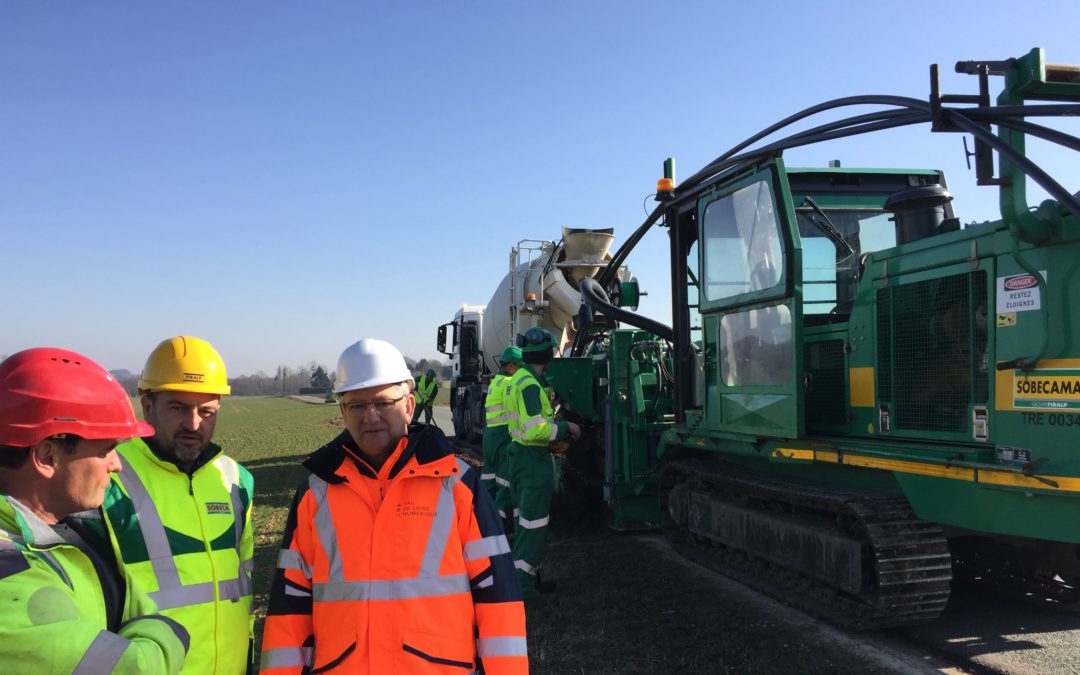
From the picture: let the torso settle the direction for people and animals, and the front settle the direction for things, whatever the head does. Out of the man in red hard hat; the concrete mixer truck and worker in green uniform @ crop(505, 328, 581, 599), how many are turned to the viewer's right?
2

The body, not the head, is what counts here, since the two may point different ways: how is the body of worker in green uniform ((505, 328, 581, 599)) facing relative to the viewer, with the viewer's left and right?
facing to the right of the viewer

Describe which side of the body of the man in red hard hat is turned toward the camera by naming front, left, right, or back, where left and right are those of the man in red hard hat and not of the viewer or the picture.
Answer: right

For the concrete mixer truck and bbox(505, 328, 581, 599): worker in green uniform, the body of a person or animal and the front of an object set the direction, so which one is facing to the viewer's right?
the worker in green uniform

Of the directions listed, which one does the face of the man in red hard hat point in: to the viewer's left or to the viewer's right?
to the viewer's right

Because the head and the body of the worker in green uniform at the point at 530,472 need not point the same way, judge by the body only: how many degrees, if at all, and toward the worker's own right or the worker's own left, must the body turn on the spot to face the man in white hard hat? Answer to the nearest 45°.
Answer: approximately 90° to the worker's own right

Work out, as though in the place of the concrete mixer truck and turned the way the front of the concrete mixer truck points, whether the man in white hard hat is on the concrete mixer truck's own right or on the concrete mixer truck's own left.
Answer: on the concrete mixer truck's own left

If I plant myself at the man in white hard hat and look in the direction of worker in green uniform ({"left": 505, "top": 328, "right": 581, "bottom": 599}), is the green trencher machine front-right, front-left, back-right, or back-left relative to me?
front-right
